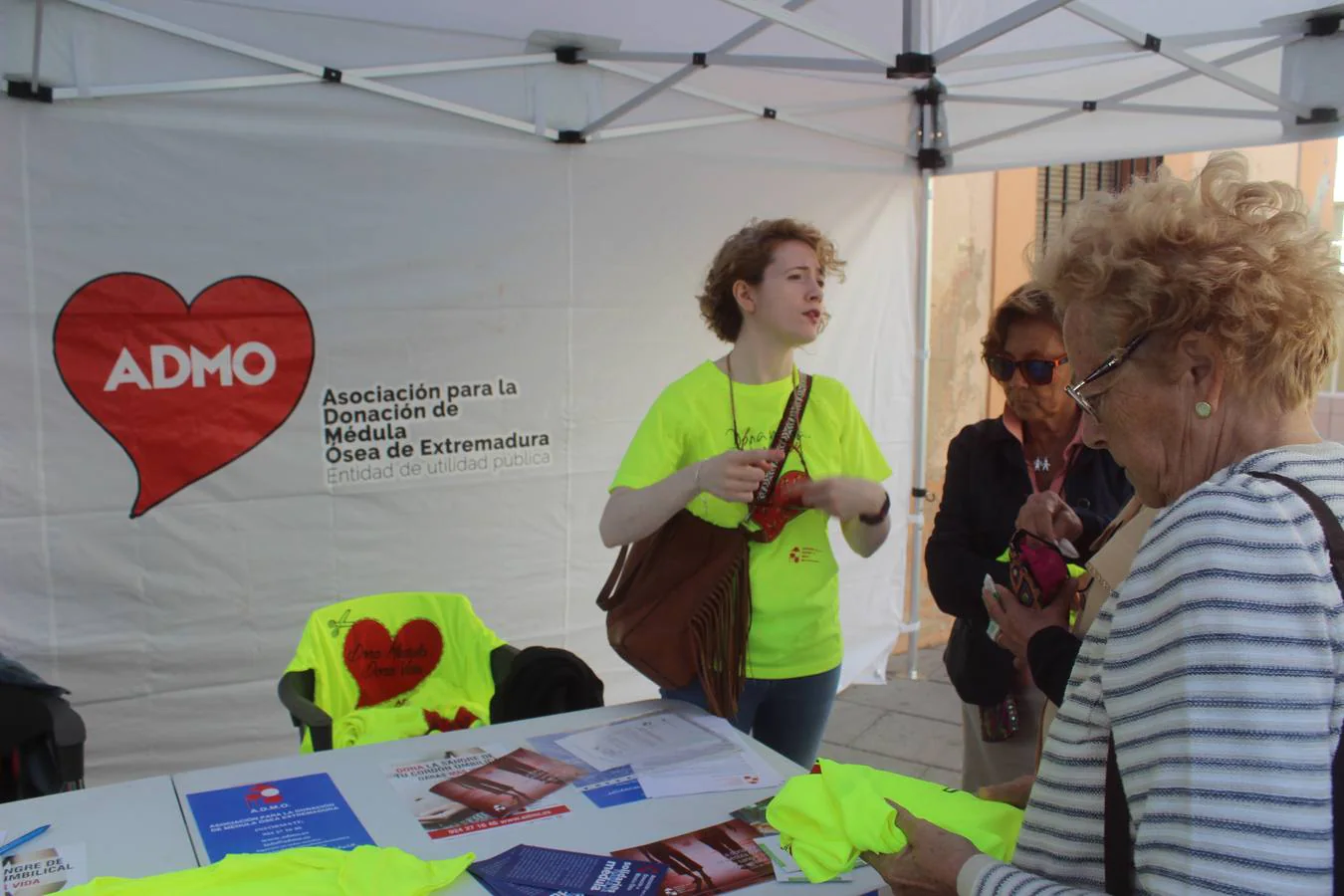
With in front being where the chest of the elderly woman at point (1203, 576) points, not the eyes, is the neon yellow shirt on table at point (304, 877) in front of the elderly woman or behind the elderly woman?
in front

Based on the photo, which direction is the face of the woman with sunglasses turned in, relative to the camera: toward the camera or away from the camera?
toward the camera

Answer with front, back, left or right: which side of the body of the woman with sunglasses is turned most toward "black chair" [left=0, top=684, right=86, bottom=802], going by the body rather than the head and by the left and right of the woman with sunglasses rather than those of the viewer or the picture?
right

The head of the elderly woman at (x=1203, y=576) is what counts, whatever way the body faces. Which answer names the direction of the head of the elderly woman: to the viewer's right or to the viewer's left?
to the viewer's left

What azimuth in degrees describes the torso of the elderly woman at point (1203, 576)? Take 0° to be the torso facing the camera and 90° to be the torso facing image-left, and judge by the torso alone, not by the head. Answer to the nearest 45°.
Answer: approximately 90°

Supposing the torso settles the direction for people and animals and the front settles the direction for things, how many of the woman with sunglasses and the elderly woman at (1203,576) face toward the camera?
1

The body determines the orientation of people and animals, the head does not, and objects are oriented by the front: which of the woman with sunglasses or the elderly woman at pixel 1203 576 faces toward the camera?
the woman with sunglasses

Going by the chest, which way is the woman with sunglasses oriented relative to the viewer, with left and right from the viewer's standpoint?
facing the viewer

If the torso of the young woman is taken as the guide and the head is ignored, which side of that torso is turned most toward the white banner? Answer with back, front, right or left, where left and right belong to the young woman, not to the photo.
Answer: back

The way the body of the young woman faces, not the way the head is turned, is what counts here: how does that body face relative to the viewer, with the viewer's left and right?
facing the viewer and to the right of the viewer

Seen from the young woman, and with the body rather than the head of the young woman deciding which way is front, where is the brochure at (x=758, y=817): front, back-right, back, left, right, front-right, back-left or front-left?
front-right

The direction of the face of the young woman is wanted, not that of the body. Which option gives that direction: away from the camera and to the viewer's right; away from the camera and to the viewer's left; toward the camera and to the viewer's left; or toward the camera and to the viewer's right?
toward the camera and to the viewer's right

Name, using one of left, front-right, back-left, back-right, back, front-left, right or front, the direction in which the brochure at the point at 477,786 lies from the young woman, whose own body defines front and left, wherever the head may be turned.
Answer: right
